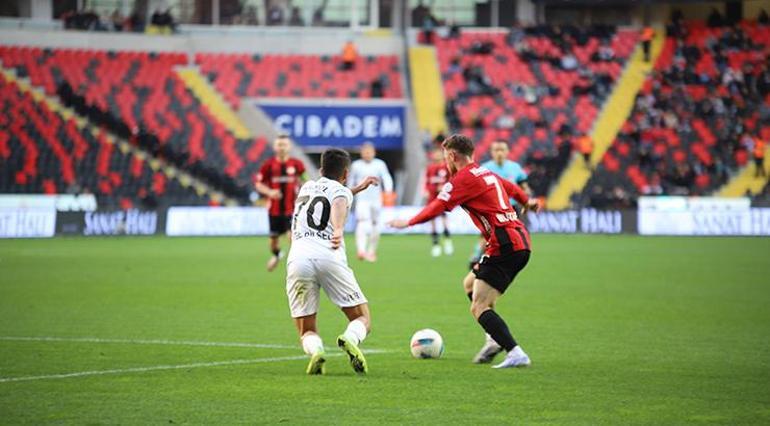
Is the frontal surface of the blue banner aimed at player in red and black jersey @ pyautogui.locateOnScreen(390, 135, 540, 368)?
yes

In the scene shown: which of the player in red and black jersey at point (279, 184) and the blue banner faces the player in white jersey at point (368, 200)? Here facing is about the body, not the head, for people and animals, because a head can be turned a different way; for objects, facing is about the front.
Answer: the blue banner

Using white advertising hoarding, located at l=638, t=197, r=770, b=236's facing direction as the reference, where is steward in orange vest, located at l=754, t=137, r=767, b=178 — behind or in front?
behind

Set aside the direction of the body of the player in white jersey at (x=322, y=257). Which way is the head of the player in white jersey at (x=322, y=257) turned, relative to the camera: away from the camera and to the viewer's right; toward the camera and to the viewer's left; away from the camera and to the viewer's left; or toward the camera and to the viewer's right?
away from the camera and to the viewer's right

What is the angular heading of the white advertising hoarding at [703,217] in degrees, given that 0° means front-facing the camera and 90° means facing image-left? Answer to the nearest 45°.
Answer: approximately 0°

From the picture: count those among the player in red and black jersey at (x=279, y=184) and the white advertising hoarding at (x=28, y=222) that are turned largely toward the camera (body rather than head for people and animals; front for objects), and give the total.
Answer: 2

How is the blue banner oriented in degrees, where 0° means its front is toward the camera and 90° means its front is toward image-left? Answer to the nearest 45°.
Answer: approximately 0°
